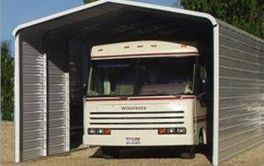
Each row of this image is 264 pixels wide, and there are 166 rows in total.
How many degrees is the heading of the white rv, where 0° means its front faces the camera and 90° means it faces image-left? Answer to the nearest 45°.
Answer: approximately 0°

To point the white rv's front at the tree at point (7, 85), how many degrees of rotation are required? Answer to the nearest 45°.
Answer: approximately 135° to its right

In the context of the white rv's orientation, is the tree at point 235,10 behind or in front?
behind
